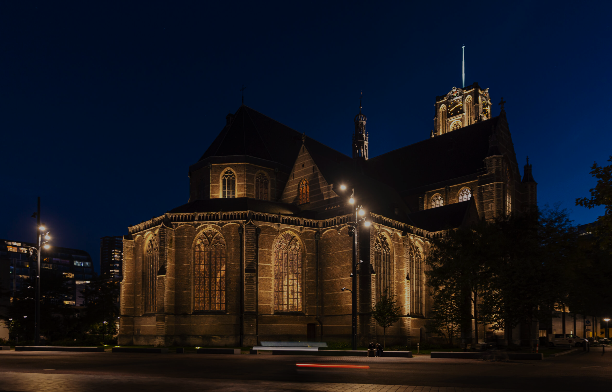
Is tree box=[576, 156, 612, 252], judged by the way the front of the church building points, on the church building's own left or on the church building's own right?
on the church building's own right

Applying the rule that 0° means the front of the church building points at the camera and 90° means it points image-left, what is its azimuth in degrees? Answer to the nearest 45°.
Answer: approximately 225°
